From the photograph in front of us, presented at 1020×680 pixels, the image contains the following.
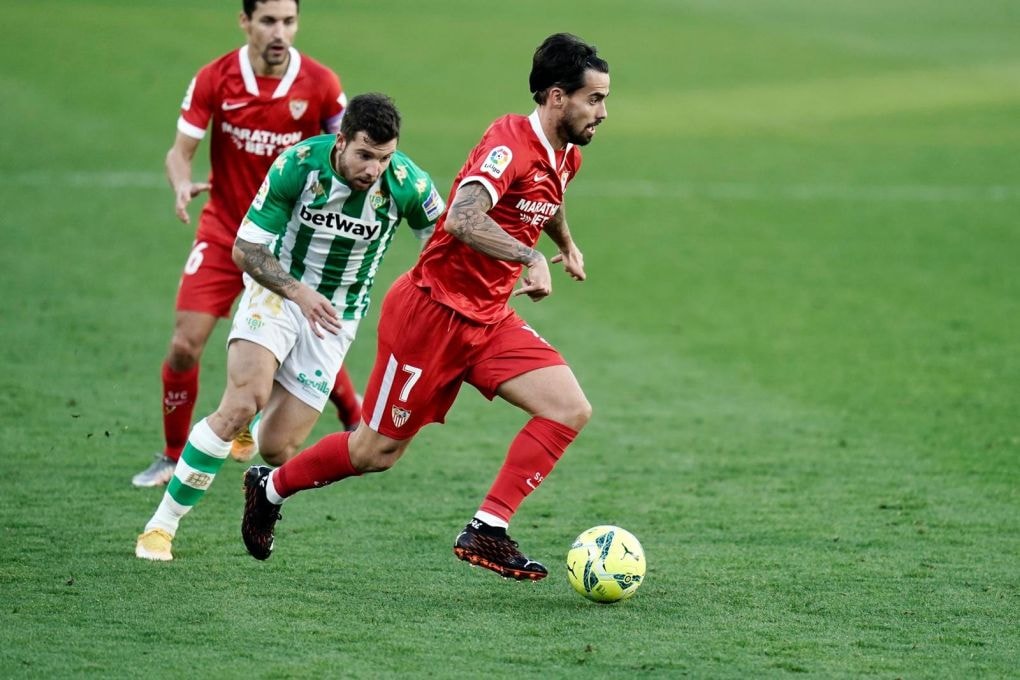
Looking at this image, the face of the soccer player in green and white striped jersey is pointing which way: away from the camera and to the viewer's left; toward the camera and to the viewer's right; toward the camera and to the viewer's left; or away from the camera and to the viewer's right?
toward the camera and to the viewer's right

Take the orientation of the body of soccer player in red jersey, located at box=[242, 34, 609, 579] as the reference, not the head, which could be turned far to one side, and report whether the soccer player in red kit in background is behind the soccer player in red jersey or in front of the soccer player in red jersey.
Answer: behind

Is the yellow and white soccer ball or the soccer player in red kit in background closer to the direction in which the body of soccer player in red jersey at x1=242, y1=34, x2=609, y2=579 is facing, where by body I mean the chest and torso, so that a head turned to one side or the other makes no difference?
the yellow and white soccer ball

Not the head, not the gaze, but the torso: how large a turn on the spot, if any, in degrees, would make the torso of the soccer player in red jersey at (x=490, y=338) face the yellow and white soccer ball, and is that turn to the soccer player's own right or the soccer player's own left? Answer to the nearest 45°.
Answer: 0° — they already face it

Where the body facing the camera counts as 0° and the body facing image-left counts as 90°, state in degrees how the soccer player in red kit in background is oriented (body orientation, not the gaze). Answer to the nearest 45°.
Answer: approximately 0°

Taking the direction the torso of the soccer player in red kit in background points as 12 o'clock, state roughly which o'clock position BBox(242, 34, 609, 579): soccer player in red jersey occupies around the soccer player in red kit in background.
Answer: The soccer player in red jersey is roughly at 11 o'clock from the soccer player in red kit in background.

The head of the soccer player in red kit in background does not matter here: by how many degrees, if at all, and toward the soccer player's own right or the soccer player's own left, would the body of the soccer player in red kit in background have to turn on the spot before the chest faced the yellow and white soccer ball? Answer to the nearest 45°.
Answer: approximately 45° to the soccer player's own left

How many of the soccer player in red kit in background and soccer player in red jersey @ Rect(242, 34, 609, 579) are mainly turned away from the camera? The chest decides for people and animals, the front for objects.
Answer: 0

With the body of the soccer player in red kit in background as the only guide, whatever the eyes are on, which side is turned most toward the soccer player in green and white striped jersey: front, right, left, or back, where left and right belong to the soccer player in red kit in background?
front

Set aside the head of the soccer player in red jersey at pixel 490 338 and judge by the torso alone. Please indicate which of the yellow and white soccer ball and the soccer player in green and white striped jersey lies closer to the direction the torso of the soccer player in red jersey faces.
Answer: the yellow and white soccer ball

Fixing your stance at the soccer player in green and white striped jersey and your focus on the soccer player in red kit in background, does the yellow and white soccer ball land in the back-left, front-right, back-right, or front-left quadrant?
back-right

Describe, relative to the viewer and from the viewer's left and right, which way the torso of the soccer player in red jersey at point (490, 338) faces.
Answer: facing the viewer and to the right of the viewer
